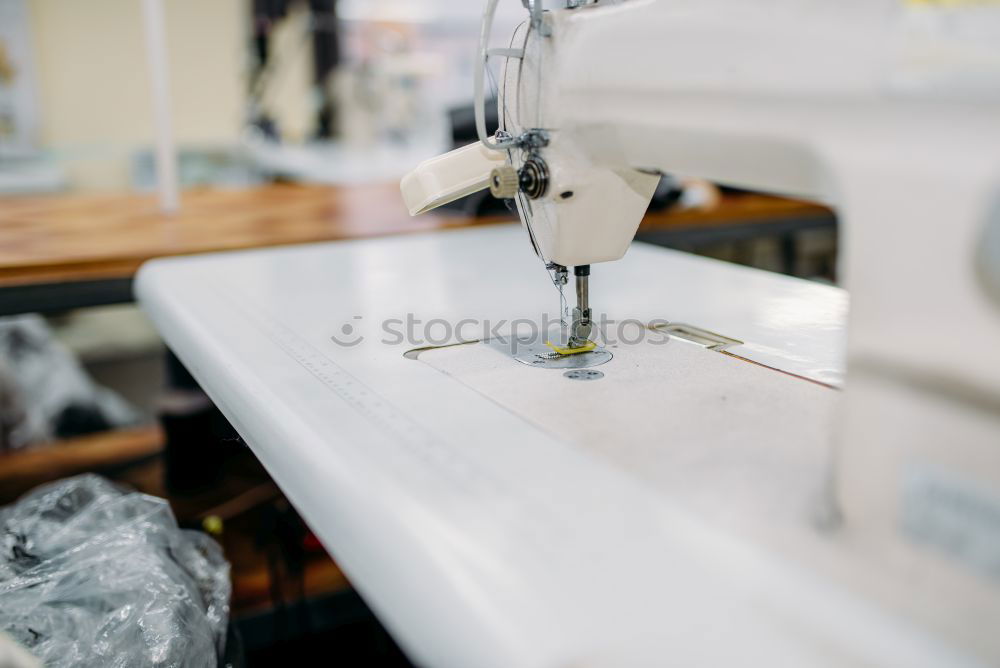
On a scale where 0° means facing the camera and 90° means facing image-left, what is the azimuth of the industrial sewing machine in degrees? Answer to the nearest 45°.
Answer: approximately 45°

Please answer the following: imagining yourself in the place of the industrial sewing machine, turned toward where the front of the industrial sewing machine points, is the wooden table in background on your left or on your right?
on your right
